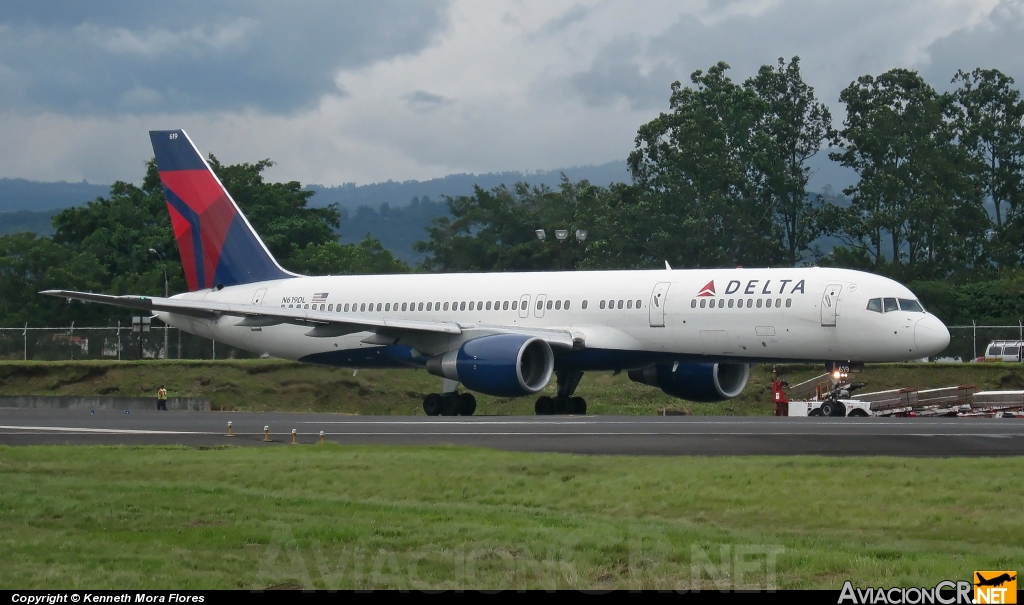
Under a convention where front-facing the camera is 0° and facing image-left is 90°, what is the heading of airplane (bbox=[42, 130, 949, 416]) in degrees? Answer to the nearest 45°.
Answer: approximately 315°

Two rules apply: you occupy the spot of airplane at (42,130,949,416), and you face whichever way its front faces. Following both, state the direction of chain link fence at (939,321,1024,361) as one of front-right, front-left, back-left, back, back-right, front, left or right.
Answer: left
